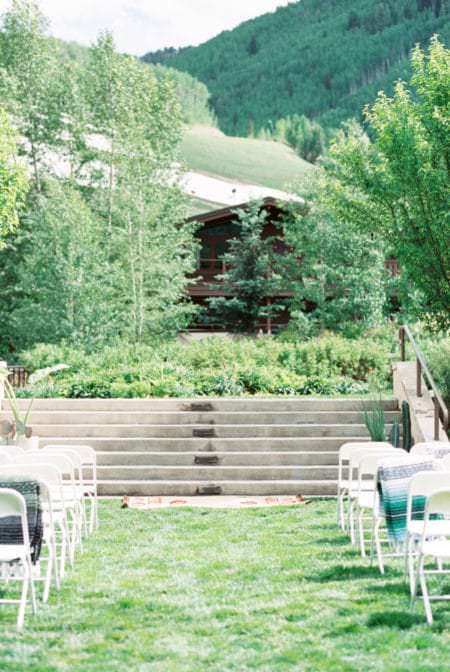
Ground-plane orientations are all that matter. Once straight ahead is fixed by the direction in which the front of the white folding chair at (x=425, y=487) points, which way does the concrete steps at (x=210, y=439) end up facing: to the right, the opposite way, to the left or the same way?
the opposite way

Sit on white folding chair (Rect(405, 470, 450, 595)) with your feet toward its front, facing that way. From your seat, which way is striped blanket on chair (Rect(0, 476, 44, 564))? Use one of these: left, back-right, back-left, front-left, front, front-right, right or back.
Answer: left

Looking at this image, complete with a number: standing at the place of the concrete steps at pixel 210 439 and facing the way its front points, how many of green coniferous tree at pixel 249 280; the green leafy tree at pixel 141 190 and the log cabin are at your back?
3

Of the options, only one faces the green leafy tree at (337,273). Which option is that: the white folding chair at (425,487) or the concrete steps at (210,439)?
the white folding chair

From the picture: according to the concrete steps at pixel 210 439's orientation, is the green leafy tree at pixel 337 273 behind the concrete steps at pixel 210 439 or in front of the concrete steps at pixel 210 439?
behind

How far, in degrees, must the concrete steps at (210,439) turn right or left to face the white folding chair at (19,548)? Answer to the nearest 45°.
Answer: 0° — it already faces it

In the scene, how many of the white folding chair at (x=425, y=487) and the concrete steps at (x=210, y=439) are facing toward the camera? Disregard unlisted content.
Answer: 1

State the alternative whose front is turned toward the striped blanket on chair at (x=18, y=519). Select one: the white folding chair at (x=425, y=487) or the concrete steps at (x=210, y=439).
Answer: the concrete steps

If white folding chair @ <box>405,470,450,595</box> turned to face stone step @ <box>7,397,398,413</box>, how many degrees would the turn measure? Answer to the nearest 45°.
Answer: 0° — it already faces it

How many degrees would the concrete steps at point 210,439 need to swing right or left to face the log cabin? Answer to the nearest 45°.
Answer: approximately 180°

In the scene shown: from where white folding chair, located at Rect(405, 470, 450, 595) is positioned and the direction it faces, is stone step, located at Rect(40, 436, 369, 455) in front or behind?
in front

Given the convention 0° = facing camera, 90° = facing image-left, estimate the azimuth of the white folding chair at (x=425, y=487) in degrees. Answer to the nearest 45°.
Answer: approximately 180°

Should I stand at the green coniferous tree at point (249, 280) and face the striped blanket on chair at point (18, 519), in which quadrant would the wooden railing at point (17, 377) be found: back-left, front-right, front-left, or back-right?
front-right

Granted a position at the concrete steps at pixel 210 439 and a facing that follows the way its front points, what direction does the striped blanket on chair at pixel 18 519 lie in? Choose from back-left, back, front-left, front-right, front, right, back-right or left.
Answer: front

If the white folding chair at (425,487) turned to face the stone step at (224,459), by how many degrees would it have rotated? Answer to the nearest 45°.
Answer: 0° — it already faces it

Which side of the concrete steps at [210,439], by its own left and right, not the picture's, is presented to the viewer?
front

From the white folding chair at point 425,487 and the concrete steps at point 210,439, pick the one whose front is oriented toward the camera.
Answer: the concrete steps

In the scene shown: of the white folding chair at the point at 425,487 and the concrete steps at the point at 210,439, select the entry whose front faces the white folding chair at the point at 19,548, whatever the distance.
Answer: the concrete steps

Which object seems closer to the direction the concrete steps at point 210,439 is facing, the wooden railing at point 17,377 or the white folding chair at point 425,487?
the white folding chair

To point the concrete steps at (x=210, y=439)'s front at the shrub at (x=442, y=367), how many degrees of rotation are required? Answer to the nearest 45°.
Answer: approximately 90° to its left

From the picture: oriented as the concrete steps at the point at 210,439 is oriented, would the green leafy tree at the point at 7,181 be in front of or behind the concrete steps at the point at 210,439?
behind
